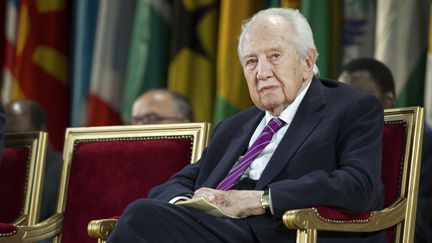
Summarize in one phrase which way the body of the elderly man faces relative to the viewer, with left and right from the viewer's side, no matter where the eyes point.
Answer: facing the viewer and to the left of the viewer

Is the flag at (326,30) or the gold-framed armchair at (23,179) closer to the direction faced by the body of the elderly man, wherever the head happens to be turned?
the gold-framed armchair

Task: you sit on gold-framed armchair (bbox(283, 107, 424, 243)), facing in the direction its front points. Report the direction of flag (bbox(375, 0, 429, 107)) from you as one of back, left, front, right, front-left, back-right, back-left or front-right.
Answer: back-right

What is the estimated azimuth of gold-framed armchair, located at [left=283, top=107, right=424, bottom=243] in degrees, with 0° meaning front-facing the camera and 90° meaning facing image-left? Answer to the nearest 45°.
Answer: approximately 45°

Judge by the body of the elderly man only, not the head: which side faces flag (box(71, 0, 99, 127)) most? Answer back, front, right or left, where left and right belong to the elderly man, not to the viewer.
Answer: right

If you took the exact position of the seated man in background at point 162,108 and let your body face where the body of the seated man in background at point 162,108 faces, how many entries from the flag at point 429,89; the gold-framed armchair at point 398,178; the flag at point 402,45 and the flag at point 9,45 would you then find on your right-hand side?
1

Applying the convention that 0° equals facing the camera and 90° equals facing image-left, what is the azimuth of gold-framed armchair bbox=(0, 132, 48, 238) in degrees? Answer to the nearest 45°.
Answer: approximately 45°

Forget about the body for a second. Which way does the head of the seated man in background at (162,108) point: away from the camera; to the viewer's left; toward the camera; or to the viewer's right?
toward the camera

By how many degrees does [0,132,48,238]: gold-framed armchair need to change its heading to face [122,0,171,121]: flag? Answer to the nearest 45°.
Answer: approximately 180°

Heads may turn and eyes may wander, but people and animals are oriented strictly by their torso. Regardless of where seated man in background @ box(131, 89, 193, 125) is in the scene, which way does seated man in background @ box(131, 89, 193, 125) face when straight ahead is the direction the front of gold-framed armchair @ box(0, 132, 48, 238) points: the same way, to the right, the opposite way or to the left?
the same way

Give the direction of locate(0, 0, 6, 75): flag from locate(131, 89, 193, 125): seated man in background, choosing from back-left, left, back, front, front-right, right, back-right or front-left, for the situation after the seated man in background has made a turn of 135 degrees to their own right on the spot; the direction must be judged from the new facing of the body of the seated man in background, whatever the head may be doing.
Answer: front-left

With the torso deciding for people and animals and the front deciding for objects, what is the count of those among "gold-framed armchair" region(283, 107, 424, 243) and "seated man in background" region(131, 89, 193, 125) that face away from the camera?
0

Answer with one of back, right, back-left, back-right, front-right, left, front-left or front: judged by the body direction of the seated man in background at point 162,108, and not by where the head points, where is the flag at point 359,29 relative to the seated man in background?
back-left

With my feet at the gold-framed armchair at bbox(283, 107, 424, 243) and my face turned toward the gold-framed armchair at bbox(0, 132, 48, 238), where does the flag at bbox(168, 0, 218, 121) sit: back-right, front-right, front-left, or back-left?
front-right
